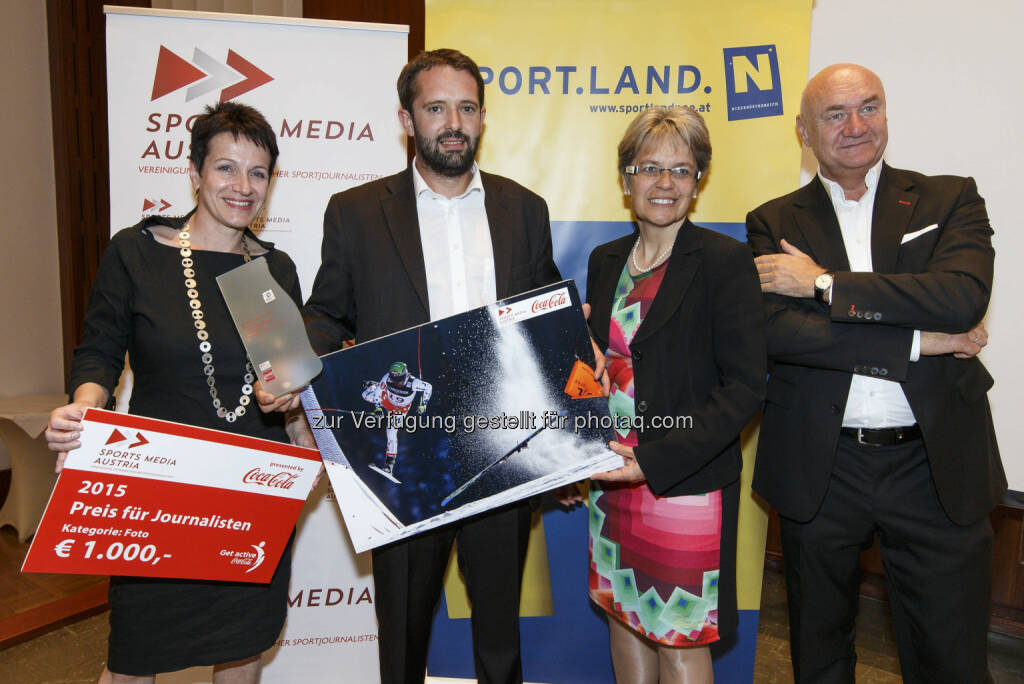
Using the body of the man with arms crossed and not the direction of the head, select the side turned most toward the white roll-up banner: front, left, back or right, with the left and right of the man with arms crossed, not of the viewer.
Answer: right

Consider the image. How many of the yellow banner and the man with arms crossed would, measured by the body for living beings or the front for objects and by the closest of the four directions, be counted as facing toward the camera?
2

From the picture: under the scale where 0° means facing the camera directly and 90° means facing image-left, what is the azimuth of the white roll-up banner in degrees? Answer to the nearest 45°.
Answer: approximately 0°

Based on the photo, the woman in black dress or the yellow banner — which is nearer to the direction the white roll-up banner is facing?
the woman in black dress

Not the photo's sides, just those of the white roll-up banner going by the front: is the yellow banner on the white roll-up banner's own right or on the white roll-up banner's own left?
on the white roll-up banner's own left

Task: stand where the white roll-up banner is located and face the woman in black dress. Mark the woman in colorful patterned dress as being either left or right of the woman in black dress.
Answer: left

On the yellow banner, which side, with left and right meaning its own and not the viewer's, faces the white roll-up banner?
right

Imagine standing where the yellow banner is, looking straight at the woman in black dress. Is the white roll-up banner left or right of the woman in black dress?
right
